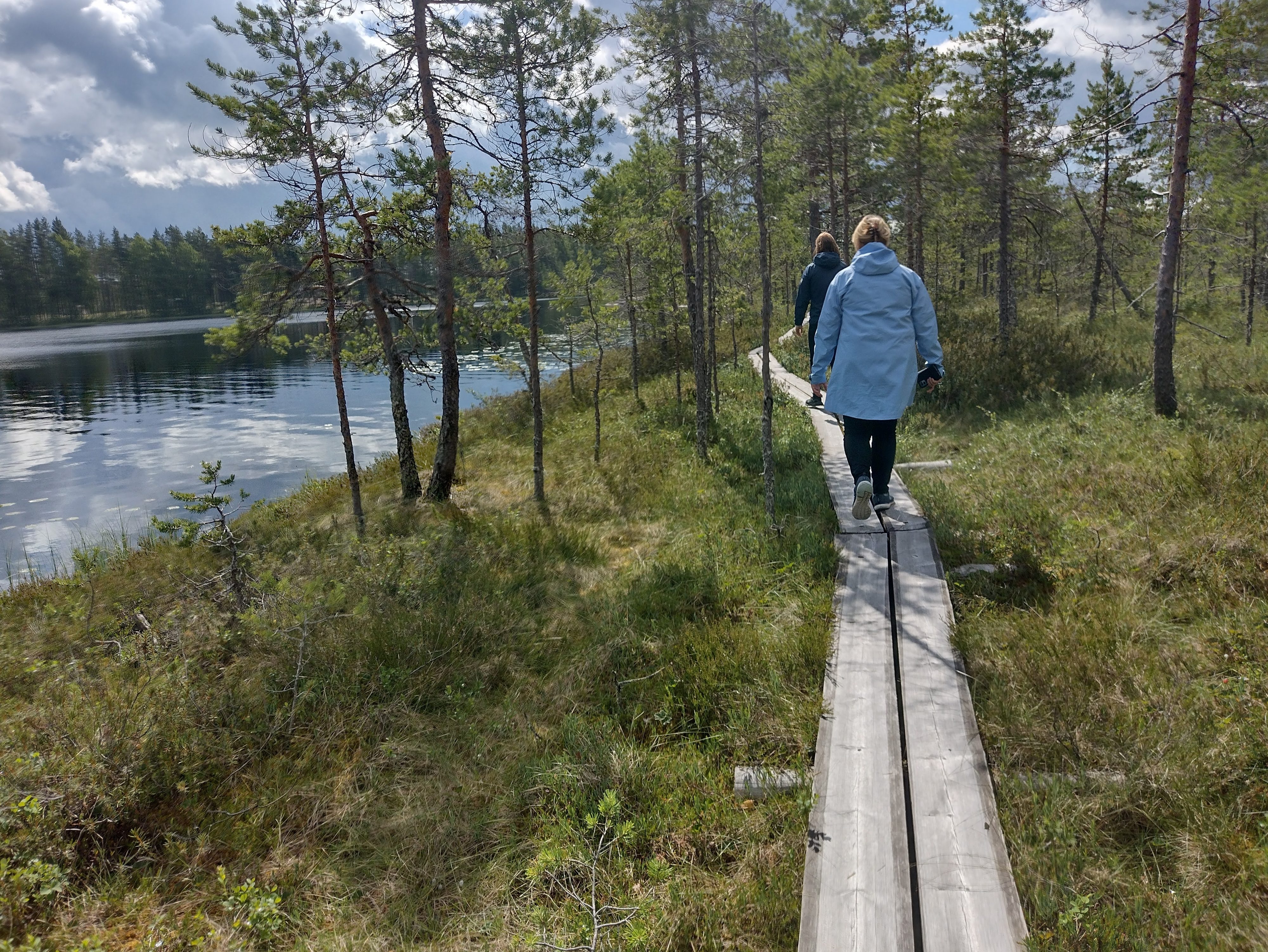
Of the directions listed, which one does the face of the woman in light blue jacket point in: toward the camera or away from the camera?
away from the camera

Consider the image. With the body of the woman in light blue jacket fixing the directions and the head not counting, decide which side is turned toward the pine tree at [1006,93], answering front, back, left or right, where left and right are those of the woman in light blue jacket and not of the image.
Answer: front

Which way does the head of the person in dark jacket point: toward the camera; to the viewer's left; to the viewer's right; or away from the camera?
away from the camera

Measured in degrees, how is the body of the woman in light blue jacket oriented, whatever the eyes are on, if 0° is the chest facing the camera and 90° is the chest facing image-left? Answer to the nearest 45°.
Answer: approximately 180°

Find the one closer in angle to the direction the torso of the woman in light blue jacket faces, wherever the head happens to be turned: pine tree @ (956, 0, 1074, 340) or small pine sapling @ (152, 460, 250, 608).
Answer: the pine tree

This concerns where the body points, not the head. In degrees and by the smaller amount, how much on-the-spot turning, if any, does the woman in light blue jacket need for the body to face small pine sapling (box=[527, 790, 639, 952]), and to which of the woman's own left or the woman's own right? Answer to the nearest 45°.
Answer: approximately 180°

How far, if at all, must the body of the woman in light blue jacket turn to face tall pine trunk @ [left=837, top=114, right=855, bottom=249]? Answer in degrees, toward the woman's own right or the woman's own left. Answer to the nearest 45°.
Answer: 0° — they already face it

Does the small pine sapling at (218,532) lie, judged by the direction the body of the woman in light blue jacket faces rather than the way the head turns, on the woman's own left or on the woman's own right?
on the woman's own left

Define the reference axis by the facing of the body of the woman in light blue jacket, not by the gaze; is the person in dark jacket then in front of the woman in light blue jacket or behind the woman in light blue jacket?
in front
